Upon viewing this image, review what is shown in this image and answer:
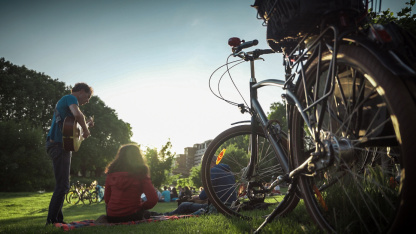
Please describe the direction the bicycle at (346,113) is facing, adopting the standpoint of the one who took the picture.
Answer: facing away from the viewer and to the left of the viewer

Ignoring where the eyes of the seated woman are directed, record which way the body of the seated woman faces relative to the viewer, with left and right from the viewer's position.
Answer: facing away from the viewer

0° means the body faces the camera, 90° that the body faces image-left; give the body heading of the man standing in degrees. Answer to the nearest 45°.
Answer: approximately 270°

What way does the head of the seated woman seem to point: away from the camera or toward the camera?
away from the camera

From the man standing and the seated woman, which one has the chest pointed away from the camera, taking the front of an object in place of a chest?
the seated woman

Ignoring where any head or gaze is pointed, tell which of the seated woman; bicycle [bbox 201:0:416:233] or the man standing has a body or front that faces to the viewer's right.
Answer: the man standing

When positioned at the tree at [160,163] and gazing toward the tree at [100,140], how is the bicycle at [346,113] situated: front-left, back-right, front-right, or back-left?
back-left

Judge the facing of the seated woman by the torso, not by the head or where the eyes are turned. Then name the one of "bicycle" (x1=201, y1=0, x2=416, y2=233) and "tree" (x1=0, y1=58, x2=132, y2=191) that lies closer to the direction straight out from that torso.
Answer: the tree
